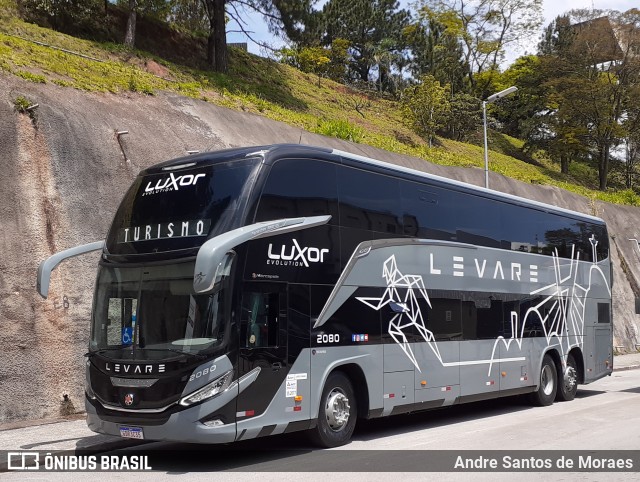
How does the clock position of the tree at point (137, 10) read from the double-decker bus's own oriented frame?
The tree is roughly at 4 o'clock from the double-decker bus.

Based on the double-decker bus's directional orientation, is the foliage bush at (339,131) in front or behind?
behind

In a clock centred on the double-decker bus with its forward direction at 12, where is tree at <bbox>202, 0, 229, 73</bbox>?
The tree is roughly at 4 o'clock from the double-decker bus.

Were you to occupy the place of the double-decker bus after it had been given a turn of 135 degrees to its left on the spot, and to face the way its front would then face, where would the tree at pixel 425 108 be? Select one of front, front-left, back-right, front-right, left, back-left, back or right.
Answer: left

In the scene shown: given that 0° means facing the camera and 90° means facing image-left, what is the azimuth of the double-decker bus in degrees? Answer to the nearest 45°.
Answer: approximately 45°
